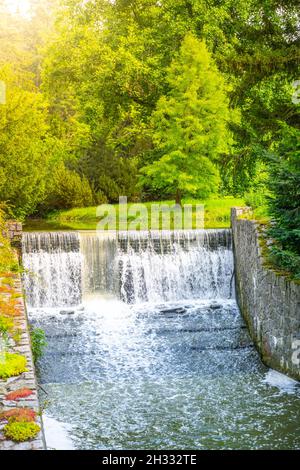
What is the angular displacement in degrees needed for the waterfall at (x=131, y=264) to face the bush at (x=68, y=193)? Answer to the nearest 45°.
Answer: approximately 180°

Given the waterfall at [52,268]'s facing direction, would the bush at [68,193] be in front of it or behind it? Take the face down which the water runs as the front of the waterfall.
behind

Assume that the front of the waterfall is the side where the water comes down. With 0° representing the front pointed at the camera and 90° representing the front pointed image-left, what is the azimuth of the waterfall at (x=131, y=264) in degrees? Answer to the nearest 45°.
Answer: approximately 0°

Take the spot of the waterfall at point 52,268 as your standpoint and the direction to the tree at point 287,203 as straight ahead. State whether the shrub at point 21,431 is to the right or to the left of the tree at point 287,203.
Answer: right
